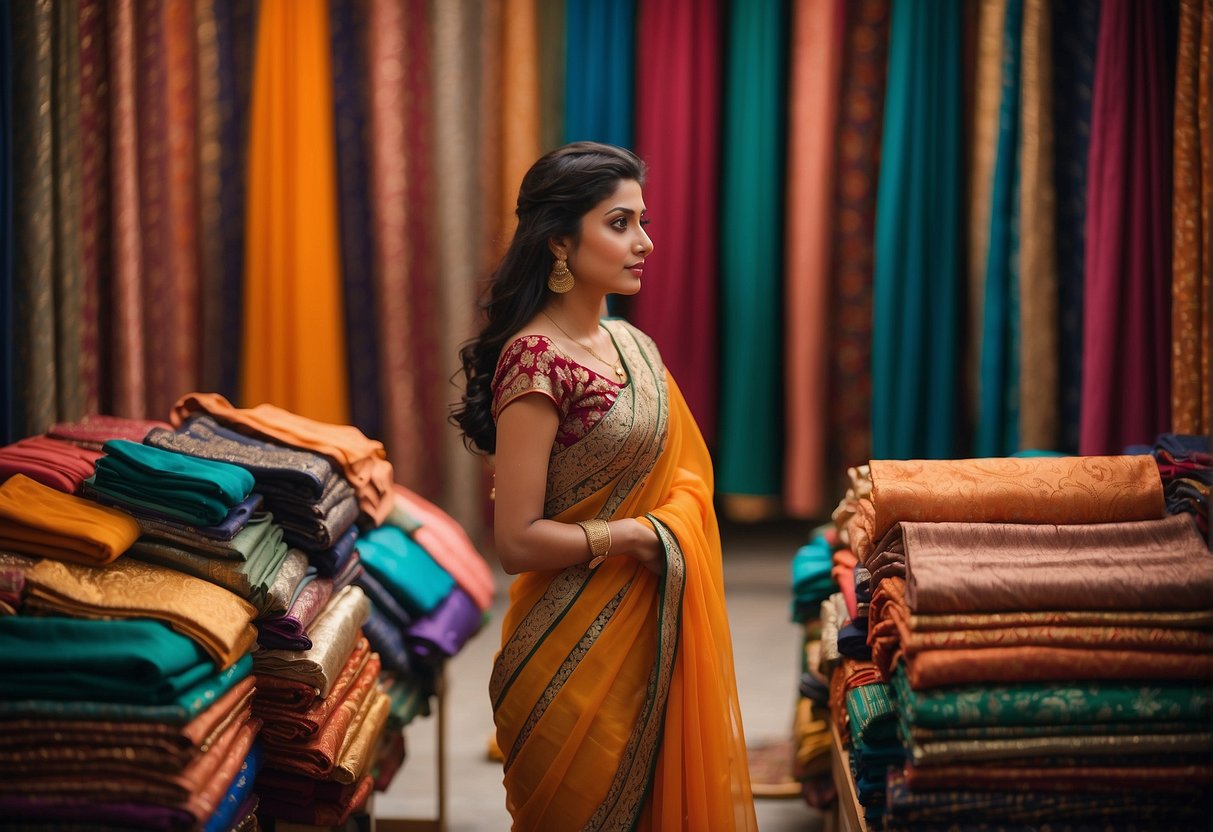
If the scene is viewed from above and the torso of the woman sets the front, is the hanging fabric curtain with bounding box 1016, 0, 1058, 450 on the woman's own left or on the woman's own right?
on the woman's own left

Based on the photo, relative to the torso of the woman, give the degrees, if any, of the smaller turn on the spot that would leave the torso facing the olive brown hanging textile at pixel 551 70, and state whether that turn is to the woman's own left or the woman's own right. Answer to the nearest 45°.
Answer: approximately 135° to the woman's own left

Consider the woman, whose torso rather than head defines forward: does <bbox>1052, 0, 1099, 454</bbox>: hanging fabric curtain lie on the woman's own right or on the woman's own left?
on the woman's own left

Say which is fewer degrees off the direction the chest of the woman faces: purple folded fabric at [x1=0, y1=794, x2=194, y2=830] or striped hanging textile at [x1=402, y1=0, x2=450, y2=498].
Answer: the purple folded fabric

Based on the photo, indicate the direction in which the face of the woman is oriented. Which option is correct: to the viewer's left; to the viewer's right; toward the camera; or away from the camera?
to the viewer's right

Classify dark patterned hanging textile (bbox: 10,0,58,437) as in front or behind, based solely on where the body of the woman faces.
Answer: behind

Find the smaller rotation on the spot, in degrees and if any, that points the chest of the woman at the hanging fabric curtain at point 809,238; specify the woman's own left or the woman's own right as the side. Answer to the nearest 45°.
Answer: approximately 135° to the woman's own left

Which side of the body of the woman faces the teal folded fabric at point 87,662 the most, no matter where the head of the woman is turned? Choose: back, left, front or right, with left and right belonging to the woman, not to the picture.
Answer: right

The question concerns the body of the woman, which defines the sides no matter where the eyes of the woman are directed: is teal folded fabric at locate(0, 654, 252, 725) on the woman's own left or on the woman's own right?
on the woman's own right

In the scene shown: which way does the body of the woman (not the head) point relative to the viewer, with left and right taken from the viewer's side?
facing the viewer and to the right of the viewer
